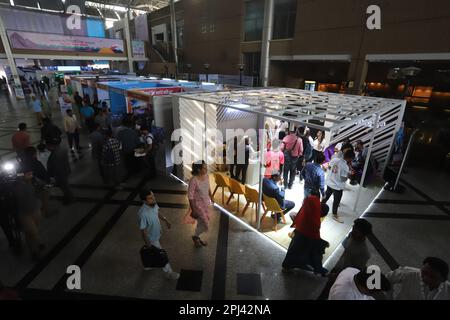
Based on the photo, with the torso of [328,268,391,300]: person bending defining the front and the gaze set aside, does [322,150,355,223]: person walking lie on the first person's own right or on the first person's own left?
on the first person's own left

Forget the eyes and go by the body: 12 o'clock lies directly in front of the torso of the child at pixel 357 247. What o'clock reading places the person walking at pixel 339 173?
The person walking is roughly at 1 o'clock from the child.

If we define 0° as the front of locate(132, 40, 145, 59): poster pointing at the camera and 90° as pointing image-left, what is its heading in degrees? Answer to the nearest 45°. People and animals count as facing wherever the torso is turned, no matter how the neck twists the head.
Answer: approximately 0°

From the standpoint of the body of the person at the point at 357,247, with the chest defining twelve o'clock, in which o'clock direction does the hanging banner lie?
The hanging banner is roughly at 11 o'clock from the person.

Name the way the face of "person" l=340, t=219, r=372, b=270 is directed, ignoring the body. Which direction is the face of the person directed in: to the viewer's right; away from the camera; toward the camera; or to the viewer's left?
away from the camera

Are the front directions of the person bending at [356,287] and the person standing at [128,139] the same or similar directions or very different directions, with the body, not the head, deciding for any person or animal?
same or similar directions
